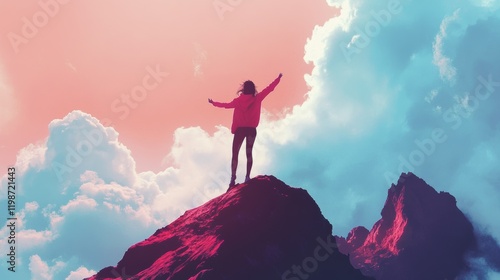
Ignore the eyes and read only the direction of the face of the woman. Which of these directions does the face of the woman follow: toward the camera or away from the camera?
away from the camera

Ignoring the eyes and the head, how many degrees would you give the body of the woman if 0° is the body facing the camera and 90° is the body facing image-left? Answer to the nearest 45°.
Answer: approximately 180°
